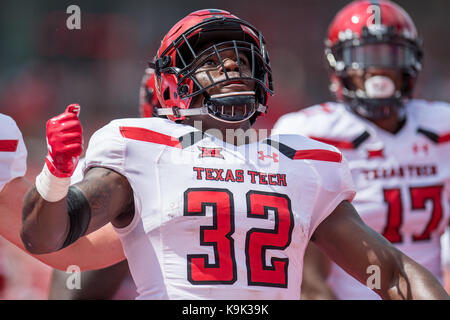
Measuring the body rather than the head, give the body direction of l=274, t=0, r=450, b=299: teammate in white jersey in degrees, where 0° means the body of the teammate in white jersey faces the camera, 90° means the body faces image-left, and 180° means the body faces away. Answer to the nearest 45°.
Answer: approximately 0°

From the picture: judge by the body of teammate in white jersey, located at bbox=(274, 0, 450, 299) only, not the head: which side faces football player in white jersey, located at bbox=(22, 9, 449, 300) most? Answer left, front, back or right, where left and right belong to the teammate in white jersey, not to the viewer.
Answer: front

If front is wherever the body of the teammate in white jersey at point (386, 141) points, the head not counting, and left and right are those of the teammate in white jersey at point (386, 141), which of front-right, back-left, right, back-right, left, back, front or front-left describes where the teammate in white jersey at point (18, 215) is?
front-right
